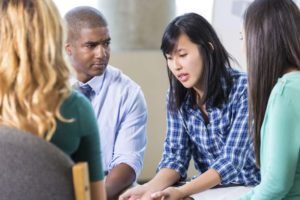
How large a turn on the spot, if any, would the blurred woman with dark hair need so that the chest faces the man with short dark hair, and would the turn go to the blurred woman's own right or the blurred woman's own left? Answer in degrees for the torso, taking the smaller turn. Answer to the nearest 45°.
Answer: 0° — they already face them

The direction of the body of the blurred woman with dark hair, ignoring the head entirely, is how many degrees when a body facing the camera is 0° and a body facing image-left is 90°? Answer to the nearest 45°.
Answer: approximately 135°

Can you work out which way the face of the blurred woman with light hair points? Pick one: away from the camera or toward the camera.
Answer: away from the camera

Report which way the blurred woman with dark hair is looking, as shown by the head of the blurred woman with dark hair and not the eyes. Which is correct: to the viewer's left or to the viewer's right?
to the viewer's left

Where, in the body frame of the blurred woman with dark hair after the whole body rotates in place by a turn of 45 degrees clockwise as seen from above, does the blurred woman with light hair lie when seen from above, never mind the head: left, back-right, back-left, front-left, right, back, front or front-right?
back-left
